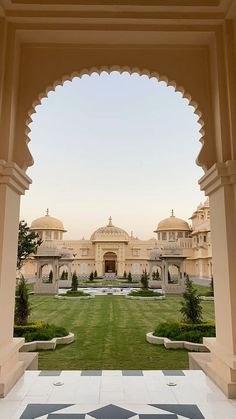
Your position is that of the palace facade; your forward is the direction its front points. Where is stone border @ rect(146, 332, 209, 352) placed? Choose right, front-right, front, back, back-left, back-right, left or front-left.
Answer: front

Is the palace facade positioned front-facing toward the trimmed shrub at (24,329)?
yes

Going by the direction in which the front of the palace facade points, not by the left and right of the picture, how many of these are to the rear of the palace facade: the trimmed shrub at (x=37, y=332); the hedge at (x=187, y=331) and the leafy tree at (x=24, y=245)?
0

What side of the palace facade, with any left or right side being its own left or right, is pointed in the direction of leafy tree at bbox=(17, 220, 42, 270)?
front

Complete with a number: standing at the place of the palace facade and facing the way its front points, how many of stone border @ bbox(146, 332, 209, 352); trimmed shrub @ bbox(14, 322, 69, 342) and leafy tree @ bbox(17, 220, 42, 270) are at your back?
0

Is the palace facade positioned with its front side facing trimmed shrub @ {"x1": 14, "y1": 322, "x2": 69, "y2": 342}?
yes

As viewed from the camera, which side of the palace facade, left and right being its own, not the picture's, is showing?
front

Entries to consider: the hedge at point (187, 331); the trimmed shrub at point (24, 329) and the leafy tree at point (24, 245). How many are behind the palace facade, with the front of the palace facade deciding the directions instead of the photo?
0

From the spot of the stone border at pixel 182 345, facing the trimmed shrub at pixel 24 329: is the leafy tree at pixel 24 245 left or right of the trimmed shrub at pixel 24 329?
right

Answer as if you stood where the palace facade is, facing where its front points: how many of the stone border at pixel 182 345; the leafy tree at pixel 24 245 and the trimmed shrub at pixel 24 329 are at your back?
0

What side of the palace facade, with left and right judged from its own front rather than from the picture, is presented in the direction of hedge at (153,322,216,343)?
front

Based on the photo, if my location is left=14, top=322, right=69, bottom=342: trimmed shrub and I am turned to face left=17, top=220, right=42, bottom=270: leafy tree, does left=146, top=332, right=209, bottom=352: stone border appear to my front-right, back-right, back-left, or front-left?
back-right
